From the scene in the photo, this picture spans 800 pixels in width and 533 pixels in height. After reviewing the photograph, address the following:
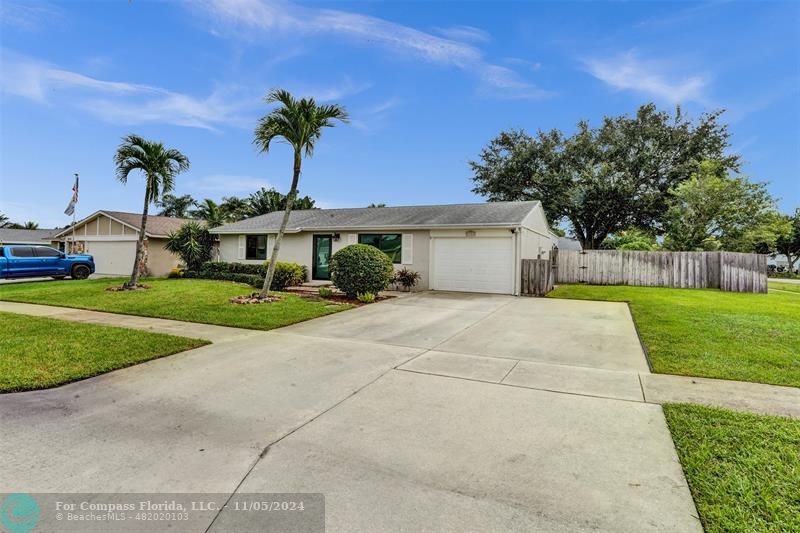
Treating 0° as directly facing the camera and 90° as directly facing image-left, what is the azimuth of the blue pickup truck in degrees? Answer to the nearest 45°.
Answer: approximately 270°

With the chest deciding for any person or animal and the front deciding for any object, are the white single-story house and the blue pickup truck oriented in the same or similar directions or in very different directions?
very different directions

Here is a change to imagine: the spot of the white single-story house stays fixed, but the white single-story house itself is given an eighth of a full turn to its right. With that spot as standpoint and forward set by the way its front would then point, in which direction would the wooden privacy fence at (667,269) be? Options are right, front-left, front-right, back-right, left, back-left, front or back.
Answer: back

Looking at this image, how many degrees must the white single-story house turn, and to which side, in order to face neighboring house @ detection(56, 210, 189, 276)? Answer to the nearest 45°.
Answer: approximately 90° to its right

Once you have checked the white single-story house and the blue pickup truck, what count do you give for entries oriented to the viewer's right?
1

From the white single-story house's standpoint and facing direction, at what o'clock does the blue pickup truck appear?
The blue pickup truck is roughly at 2 o'clock from the white single-story house.

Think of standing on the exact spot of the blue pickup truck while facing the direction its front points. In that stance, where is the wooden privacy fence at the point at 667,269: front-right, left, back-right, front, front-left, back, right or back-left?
front-right

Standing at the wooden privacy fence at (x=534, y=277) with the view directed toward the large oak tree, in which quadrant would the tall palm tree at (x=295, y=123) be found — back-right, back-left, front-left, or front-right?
back-left

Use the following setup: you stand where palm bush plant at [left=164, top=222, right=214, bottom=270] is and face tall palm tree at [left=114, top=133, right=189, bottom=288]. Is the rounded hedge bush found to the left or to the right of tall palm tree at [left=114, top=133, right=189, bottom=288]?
left

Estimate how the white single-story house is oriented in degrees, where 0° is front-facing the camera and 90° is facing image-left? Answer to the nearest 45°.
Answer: approximately 45°

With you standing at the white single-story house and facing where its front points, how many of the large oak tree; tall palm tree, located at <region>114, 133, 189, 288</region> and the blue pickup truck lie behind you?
1
